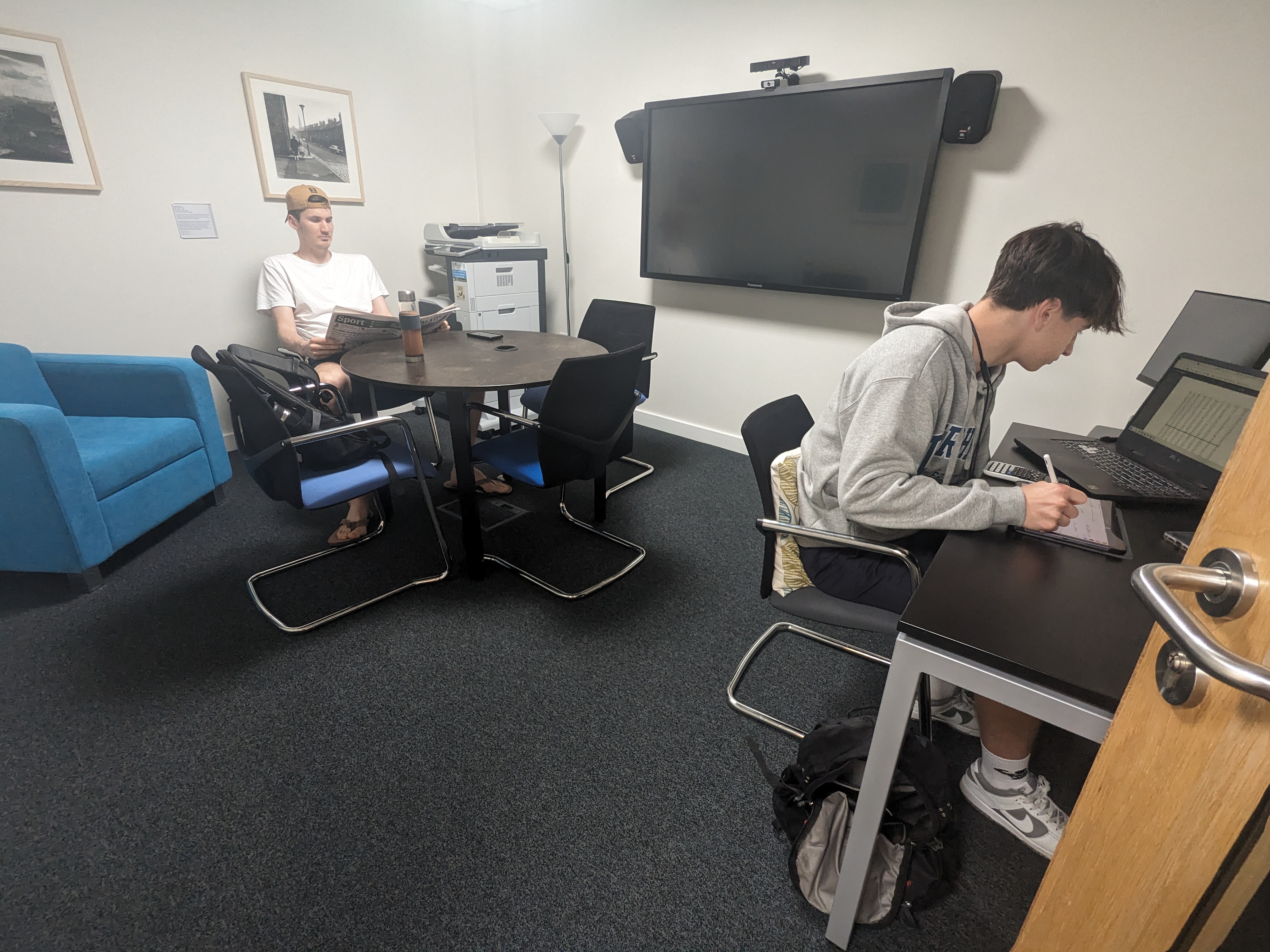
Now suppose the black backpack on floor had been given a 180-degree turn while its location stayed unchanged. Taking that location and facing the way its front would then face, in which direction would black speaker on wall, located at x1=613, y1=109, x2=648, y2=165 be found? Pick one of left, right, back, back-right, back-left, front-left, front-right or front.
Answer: front-left

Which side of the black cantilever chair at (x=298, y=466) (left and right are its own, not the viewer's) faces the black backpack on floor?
right

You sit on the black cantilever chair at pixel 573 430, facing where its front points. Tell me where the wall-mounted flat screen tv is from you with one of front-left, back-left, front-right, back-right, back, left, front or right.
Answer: right

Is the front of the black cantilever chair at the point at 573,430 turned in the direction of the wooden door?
no

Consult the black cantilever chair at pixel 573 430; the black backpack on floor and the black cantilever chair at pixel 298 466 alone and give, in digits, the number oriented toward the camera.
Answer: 1

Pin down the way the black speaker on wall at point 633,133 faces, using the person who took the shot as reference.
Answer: facing the viewer and to the left of the viewer

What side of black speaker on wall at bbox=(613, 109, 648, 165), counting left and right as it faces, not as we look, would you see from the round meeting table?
front

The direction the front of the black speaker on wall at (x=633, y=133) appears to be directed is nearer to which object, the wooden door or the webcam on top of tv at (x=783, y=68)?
the wooden door

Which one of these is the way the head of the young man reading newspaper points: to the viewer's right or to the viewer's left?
to the viewer's right

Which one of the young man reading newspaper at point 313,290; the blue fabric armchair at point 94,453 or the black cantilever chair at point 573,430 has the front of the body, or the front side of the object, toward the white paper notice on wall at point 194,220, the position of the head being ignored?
the black cantilever chair

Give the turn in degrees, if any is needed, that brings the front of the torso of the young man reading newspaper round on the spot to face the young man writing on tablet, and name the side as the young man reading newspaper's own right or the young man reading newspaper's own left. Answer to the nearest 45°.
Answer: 0° — they already face them

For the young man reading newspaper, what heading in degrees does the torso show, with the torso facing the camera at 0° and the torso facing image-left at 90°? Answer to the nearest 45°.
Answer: approximately 315°

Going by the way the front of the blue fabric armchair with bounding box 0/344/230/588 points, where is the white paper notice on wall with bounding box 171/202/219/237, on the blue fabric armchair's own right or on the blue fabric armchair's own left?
on the blue fabric armchair's own left

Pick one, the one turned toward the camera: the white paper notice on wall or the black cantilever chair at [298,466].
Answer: the white paper notice on wall

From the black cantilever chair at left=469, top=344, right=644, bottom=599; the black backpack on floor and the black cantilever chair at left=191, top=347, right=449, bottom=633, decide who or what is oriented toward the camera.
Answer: the black backpack on floor

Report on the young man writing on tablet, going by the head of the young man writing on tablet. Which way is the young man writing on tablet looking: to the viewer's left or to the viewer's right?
to the viewer's right

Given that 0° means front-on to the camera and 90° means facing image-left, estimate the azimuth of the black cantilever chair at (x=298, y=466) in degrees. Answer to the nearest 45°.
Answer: approximately 225°

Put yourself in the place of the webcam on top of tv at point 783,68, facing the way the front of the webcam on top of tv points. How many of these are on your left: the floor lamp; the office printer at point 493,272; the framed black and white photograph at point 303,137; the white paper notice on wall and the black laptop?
1
